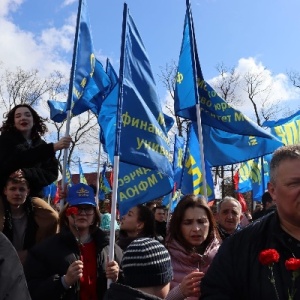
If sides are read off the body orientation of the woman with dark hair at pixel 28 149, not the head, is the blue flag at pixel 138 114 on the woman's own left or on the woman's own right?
on the woman's own left

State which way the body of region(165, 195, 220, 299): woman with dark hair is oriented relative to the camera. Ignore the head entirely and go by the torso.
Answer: toward the camera

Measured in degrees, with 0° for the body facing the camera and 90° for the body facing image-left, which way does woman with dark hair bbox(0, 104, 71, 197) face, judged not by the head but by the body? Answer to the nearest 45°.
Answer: approximately 0°

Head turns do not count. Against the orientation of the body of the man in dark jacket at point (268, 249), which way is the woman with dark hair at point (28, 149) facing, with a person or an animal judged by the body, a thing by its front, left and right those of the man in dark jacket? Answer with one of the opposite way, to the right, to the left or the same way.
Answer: the same way

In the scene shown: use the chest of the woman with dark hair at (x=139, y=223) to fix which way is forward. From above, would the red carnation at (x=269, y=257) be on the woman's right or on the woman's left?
on the woman's left

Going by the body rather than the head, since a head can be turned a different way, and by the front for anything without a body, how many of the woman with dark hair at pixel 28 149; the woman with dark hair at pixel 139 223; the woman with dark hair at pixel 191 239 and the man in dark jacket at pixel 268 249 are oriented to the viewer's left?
1

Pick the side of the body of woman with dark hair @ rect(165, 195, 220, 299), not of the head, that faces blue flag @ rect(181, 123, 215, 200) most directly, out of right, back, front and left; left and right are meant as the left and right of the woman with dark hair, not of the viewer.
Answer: back

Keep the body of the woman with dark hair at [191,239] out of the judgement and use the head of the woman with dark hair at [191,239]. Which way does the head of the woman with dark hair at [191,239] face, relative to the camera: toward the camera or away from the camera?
toward the camera

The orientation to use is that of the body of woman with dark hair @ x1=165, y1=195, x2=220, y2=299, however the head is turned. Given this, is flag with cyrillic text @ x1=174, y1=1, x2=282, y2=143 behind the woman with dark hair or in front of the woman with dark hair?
behind

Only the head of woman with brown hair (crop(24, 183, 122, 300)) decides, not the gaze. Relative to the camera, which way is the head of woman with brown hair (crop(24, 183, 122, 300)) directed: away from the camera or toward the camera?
toward the camera
